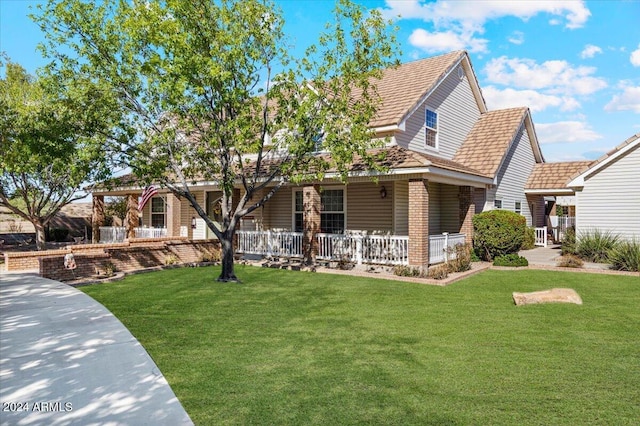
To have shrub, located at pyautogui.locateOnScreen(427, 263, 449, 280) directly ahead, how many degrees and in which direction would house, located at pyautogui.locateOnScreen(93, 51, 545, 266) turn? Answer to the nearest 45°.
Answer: approximately 45° to its left

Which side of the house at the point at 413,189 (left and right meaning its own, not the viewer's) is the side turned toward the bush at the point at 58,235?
right

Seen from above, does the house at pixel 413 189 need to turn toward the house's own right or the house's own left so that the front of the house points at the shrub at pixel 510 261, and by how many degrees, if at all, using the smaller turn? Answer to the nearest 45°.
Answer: approximately 90° to the house's own left

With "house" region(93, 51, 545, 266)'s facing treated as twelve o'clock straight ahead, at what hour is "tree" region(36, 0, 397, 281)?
The tree is roughly at 12 o'clock from the house.

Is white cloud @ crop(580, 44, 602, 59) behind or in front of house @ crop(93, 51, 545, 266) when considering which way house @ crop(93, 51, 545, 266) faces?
behind

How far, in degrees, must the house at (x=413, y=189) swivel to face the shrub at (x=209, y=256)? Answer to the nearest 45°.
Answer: approximately 45° to its right

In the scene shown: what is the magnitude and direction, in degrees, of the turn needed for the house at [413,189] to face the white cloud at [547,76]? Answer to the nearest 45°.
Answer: approximately 180°

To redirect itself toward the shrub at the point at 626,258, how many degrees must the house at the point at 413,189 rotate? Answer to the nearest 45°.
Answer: approximately 90° to its left

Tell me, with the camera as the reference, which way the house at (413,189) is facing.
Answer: facing the viewer and to the left of the viewer

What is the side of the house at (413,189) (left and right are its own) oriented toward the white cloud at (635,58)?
back
